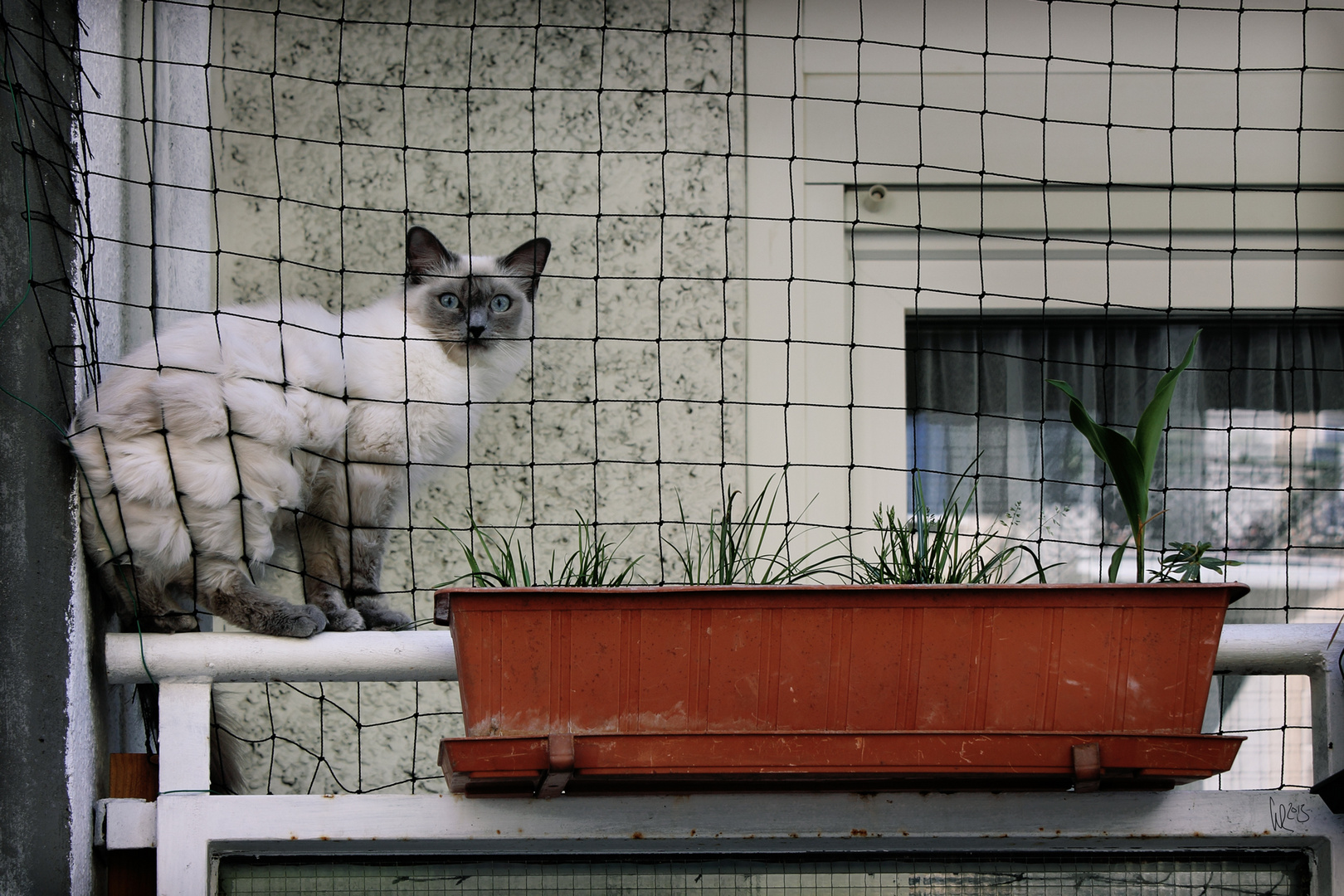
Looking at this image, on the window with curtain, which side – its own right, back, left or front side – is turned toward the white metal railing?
front

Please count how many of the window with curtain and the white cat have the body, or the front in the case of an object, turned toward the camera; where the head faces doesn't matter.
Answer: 1

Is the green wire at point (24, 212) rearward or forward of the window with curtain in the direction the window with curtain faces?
forward

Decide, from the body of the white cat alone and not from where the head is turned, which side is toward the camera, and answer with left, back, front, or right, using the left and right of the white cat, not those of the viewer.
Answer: right

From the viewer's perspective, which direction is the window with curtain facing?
toward the camera

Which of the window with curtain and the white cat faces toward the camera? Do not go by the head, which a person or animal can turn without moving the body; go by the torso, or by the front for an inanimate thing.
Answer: the window with curtain

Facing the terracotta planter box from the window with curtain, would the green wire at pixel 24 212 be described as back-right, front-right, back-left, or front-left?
front-right
